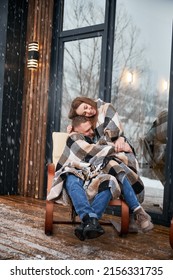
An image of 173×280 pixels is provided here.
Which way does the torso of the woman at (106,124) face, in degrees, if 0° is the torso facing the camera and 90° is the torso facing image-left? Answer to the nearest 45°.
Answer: approximately 45°

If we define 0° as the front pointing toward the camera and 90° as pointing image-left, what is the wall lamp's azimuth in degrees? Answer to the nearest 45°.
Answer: approximately 0°

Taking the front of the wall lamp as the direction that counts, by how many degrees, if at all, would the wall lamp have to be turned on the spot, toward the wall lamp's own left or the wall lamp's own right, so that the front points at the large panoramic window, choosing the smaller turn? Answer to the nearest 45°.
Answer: approximately 45° to the wall lamp's own left

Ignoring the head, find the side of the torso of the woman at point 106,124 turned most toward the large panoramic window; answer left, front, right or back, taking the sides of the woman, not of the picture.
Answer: back

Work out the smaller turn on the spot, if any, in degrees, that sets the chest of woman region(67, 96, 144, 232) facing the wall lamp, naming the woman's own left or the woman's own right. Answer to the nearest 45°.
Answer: approximately 90° to the woman's own right
